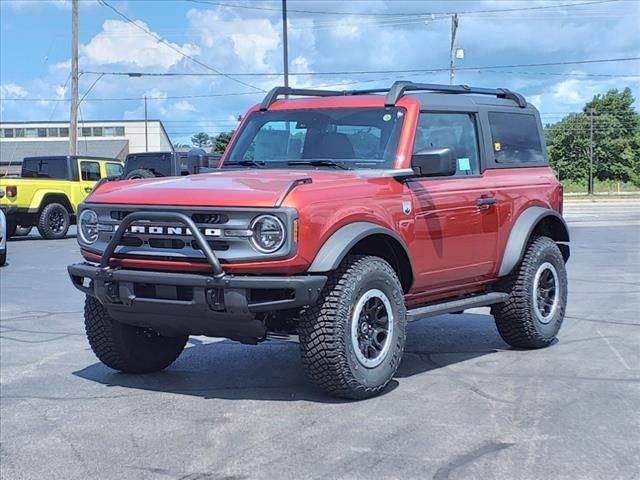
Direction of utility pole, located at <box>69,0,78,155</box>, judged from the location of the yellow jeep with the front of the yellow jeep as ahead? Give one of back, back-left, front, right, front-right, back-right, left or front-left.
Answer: front-left

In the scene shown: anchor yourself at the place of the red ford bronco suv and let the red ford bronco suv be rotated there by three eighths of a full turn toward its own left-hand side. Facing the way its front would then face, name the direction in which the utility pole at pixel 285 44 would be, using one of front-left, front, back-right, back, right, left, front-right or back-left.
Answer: left

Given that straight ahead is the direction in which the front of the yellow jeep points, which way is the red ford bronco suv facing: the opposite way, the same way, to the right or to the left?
the opposite way

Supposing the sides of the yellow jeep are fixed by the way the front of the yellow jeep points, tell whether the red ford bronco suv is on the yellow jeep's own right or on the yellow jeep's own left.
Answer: on the yellow jeep's own right

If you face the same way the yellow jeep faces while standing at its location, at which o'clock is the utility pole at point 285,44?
The utility pole is roughly at 12 o'clock from the yellow jeep.

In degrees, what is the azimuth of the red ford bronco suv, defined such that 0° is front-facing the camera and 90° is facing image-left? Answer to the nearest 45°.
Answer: approximately 45°

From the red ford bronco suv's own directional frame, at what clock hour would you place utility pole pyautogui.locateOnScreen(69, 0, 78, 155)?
The utility pole is roughly at 4 o'clock from the red ford bronco suv.

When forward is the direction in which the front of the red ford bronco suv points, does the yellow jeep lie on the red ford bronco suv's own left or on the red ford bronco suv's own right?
on the red ford bronco suv's own right
